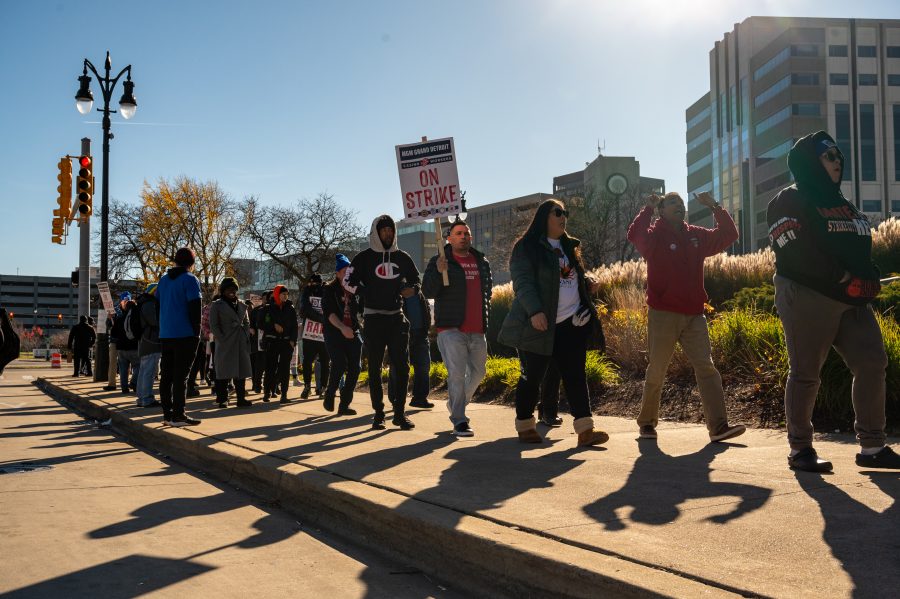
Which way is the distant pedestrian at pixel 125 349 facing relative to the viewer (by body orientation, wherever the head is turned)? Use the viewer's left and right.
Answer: facing away from the viewer

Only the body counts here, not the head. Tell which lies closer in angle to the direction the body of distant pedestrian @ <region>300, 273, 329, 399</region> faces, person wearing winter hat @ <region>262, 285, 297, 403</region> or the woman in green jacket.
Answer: the woman in green jacket

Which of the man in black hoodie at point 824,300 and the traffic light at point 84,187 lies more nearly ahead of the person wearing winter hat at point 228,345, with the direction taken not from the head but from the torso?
the man in black hoodie

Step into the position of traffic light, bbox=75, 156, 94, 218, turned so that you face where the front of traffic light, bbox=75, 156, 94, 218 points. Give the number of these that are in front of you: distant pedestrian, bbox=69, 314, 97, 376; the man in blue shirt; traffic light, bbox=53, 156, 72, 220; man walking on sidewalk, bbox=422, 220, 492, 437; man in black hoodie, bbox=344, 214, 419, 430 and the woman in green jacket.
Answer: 4

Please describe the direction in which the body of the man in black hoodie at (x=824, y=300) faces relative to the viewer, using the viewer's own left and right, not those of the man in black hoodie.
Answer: facing the viewer and to the right of the viewer

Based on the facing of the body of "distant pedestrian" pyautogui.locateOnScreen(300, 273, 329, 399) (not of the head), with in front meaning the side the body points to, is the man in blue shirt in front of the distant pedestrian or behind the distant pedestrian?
in front

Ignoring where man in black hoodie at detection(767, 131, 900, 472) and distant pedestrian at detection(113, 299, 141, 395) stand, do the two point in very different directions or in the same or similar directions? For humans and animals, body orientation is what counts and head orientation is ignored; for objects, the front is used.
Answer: very different directions
